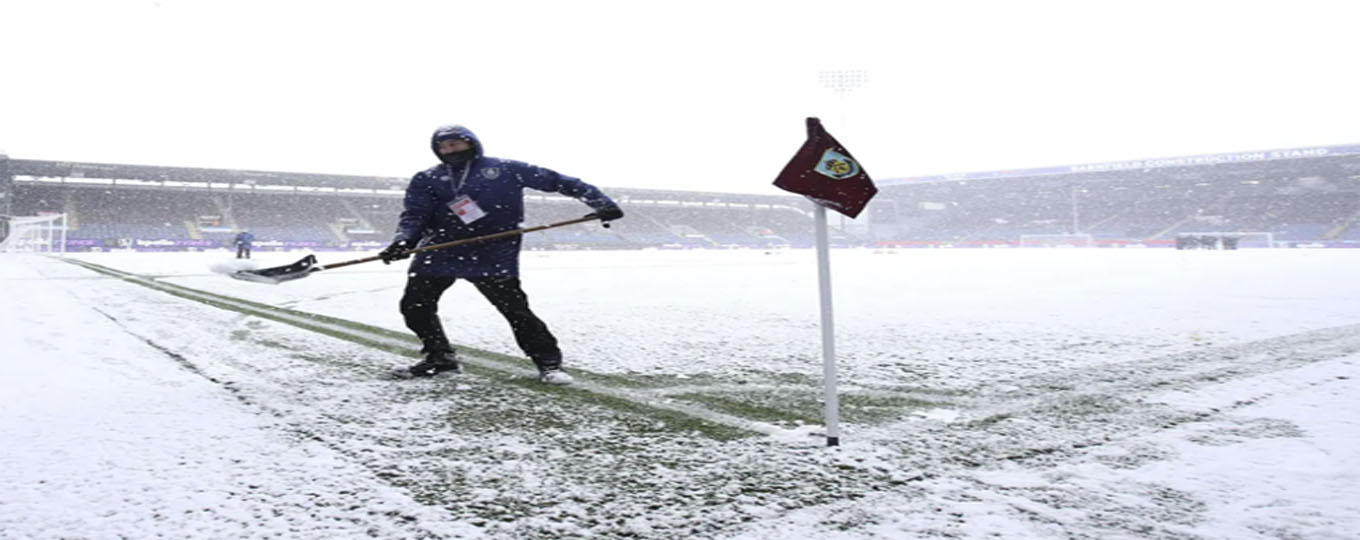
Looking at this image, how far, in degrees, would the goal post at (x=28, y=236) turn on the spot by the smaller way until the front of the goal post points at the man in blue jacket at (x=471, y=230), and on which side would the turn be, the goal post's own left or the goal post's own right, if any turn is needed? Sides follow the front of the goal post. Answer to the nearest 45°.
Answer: approximately 90° to the goal post's own right

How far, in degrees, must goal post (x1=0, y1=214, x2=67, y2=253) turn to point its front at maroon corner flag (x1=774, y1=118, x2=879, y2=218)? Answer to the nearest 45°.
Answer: approximately 90° to its right

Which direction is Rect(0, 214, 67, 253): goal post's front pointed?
to the viewer's right
